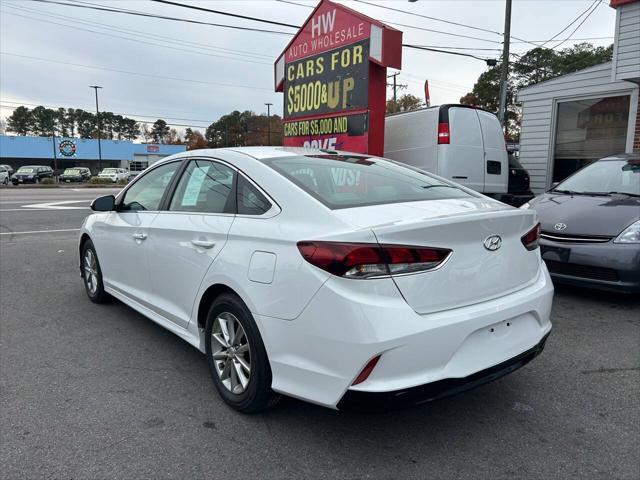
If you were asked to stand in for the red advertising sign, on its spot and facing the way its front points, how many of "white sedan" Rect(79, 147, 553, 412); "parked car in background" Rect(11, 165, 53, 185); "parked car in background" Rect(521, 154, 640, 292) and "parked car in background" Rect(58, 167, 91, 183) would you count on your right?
2

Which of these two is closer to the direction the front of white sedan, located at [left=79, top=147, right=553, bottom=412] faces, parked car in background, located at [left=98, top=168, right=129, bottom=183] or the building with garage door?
the parked car in background

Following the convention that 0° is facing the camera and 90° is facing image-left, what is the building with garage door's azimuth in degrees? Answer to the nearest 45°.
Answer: approximately 45°

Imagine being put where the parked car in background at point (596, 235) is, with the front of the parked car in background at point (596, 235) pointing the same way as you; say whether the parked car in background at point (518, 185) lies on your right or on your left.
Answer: on your right

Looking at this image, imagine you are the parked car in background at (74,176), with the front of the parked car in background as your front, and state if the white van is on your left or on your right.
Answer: on your left

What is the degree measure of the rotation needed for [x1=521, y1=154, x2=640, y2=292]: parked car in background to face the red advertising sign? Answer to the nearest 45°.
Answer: approximately 90° to its right

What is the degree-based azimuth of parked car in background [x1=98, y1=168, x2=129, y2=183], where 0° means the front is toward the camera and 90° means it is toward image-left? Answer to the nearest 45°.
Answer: approximately 45°
